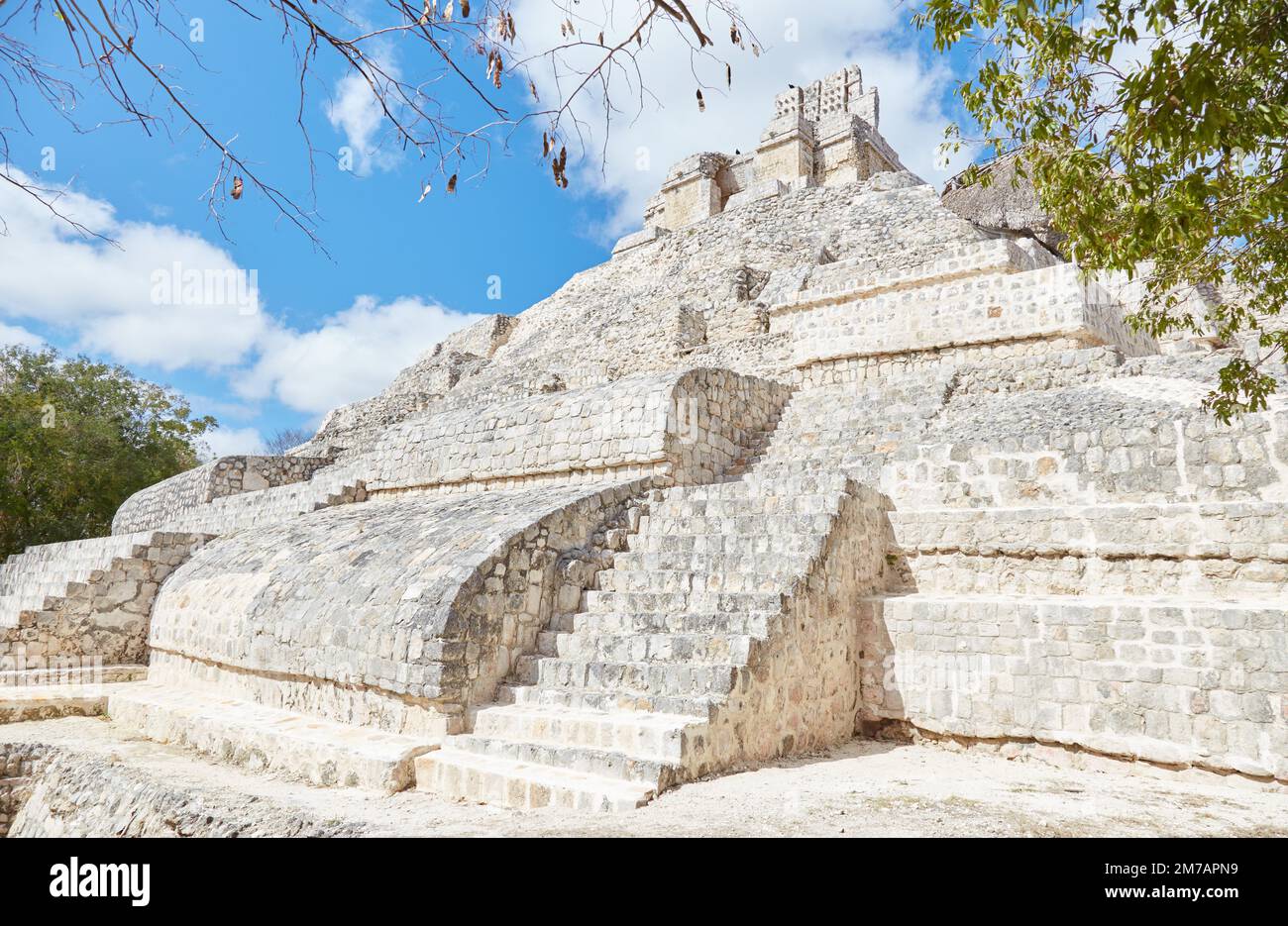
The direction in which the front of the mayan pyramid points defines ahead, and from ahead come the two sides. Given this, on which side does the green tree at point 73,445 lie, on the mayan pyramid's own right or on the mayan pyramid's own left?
on the mayan pyramid's own right

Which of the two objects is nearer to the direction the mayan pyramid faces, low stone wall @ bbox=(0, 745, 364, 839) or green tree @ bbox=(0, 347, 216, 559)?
the low stone wall

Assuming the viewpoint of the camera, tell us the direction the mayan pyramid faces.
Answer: facing the viewer and to the left of the viewer
